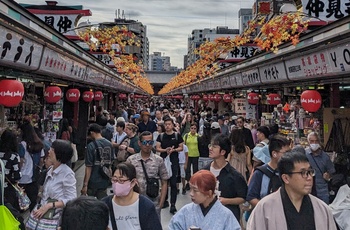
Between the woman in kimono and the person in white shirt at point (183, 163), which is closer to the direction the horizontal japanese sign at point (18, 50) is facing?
the person in white shirt

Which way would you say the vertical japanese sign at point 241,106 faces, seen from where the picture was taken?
facing the viewer

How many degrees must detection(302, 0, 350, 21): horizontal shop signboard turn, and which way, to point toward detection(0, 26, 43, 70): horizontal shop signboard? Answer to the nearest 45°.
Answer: approximately 45° to its right

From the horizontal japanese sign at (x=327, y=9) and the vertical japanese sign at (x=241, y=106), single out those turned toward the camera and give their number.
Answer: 2

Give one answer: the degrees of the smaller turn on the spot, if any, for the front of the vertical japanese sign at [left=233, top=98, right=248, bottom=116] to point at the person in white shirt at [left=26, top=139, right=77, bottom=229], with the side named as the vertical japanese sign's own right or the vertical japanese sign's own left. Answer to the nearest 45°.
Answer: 0° — it already faces them

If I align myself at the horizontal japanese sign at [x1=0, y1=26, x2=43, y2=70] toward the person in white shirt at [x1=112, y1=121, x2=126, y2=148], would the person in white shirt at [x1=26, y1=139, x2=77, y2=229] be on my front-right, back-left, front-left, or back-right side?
back-right
